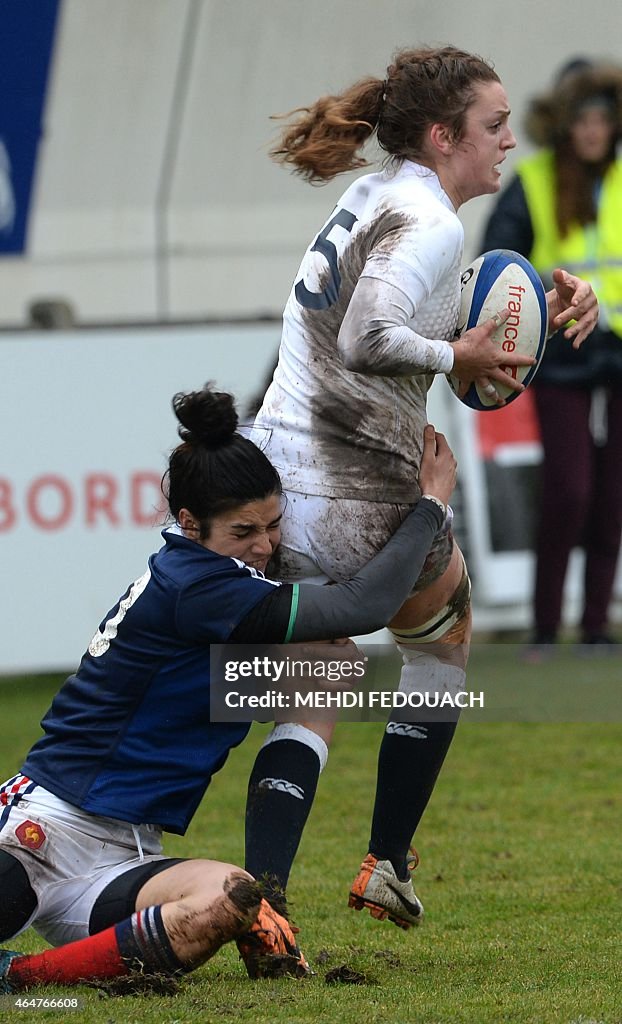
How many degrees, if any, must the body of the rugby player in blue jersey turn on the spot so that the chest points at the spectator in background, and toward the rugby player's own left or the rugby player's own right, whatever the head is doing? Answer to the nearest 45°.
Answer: approximately 90° to the rugby player's own left

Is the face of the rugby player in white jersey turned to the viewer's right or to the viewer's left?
to the viewer's right

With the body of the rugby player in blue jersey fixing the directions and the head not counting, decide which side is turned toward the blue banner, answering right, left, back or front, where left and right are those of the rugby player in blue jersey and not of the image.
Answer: left

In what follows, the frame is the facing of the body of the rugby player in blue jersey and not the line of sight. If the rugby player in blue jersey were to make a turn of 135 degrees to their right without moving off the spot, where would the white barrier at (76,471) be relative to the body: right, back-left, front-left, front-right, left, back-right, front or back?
back-right

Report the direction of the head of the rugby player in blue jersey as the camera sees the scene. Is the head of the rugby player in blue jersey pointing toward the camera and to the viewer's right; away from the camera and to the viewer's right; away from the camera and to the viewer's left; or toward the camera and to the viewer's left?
toward the camera and to the viewer's right

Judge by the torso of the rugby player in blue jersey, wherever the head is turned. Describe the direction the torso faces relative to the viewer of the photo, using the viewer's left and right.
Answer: facing to the right of the viewer
